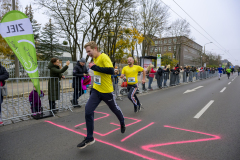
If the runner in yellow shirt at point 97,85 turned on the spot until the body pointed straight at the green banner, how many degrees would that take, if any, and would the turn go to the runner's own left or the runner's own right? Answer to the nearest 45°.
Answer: approximately 90° to the runner's own right

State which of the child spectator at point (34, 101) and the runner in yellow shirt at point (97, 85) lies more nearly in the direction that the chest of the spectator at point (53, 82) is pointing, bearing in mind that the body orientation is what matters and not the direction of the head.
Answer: the runner in yellow shirt

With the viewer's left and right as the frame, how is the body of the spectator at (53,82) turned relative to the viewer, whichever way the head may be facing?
facing to the right of the viewer

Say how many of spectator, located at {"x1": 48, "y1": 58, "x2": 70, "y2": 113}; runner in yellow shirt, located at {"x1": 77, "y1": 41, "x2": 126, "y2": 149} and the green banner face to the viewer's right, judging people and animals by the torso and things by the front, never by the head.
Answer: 1

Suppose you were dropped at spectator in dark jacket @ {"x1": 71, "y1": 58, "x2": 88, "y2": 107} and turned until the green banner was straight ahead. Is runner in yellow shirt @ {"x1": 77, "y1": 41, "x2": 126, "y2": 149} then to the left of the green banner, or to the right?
left

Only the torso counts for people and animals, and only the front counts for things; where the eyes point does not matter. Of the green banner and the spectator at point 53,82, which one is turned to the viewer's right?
the spectator

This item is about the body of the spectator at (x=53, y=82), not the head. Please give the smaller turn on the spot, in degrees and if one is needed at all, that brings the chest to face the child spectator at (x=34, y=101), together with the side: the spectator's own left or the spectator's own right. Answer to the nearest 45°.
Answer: approximately 135° to the spectator's own right
